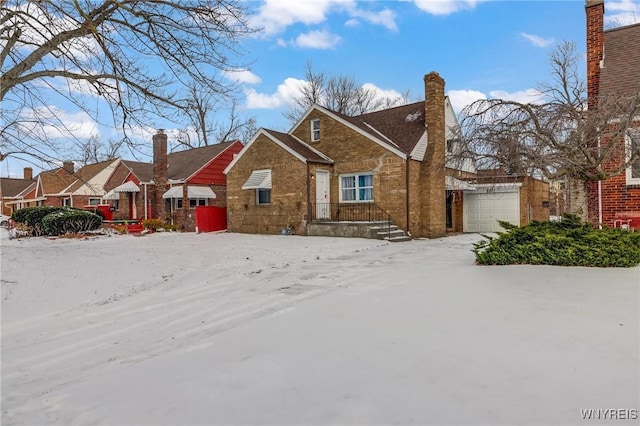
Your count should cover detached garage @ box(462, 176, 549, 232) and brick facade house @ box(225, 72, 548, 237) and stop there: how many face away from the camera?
0

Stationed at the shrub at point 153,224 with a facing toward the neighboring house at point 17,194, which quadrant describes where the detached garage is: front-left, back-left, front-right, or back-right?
back-right

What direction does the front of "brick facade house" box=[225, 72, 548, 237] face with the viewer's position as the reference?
facing the viewer and to the left of the viewer

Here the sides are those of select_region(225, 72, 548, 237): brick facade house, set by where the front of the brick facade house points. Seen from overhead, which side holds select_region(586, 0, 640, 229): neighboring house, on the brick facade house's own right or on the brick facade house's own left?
on the brick facade house's own left

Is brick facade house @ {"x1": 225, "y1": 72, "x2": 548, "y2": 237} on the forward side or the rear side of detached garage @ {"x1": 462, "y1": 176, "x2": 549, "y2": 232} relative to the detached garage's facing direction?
on the forward side

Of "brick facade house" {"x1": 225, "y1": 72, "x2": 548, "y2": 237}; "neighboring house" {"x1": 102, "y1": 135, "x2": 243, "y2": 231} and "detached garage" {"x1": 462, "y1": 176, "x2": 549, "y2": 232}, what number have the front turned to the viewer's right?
0

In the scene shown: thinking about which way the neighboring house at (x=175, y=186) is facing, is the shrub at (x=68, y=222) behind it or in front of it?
in front

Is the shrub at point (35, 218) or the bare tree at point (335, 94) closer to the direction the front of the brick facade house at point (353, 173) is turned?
the shrub

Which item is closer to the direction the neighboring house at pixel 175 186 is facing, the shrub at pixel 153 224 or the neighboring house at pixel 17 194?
the shrub

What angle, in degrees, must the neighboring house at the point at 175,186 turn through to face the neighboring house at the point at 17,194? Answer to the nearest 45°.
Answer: approximately 90° to its right

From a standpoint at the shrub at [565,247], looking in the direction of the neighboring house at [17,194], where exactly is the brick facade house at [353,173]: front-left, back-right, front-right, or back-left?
front-right
